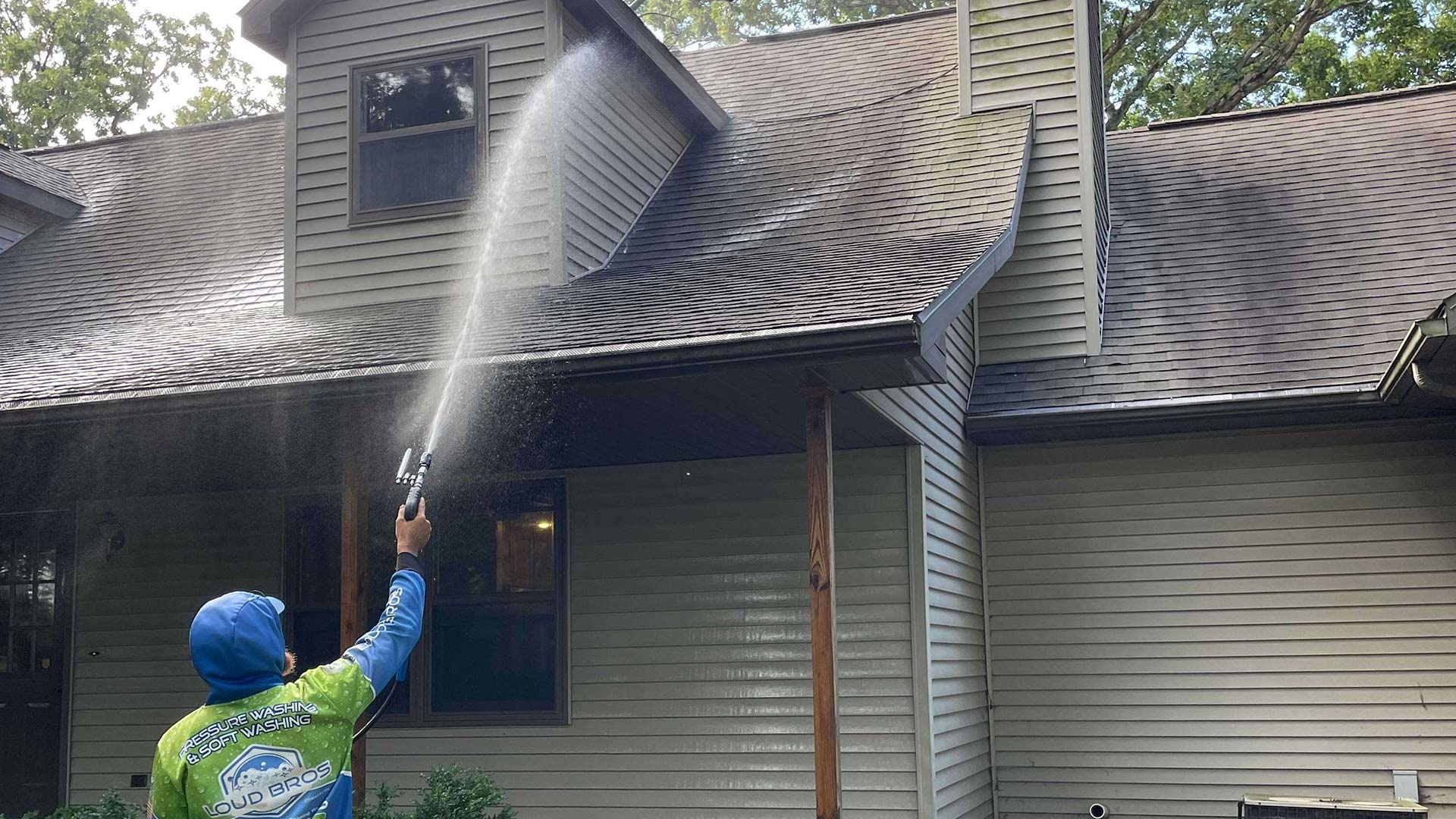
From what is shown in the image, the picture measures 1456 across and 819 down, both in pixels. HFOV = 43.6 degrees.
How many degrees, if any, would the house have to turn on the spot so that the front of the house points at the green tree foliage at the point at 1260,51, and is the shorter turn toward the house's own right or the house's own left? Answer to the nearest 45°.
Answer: approximately 135° to the house's own left

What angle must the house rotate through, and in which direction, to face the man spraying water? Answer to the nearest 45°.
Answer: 0° — it already faces them

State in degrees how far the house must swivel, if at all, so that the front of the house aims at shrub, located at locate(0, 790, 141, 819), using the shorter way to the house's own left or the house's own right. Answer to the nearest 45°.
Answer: approximately 45° to the house's own right

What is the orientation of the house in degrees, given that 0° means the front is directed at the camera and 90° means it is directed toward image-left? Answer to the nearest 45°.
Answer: approximately 0°

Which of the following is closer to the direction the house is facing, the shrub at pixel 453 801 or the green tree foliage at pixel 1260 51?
the shrub

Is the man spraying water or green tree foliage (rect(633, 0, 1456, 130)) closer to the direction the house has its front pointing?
the man spraying water

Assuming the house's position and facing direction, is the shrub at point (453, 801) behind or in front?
in front
